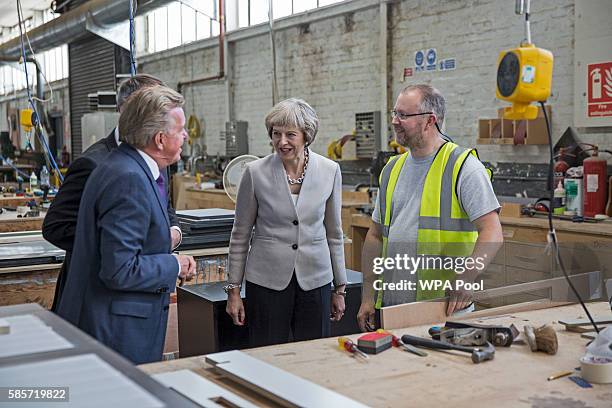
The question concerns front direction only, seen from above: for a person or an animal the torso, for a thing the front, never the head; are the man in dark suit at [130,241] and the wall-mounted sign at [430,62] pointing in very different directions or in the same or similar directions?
very different directions

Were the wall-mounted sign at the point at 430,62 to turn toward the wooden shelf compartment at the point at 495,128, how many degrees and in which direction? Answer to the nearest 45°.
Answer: approximately 90° to its left

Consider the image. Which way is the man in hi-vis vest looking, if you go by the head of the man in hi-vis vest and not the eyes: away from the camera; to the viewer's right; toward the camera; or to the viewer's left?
to the viewer's left

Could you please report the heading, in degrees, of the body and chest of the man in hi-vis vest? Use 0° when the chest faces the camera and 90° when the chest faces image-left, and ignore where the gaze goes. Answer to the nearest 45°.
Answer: approximately 45°

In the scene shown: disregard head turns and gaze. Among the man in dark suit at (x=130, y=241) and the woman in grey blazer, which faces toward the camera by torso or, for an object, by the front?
the woman in grey blazer

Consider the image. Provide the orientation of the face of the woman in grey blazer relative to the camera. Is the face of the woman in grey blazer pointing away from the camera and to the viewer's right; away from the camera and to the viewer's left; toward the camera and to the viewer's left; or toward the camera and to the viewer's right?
toward the camera and to the viewer's left

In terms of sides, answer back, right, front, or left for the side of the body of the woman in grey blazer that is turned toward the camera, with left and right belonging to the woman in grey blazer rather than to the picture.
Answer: front

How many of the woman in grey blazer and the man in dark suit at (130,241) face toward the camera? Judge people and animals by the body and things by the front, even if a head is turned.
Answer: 1

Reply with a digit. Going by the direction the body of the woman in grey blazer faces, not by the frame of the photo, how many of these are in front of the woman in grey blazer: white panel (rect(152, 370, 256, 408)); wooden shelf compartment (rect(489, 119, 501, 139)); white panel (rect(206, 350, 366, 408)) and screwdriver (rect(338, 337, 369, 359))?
3

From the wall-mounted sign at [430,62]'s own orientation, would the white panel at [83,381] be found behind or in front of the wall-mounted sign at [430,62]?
in front

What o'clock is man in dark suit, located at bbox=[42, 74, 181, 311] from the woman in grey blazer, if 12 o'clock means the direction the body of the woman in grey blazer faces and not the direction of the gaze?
The man in dark suit is roughly at 2 o'clock from the woman in grey blazer.

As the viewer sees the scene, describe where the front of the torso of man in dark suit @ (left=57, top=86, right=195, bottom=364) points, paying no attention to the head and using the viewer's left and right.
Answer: facing to the right of the viewer

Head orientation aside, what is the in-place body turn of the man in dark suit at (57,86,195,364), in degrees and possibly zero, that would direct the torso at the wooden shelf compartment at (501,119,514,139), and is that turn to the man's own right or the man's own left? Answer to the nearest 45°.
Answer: approximately 45° to the man's own left

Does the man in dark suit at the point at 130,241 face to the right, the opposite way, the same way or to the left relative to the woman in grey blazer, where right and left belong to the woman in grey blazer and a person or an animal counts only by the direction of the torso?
to the left

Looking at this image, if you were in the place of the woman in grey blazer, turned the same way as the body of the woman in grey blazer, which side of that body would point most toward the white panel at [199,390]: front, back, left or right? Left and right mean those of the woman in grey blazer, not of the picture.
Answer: front

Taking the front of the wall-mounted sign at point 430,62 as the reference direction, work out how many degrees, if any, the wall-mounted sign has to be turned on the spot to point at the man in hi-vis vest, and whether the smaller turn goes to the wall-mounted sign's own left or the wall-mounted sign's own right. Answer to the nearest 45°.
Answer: approximately 45° to the wall-mounted sign's own left

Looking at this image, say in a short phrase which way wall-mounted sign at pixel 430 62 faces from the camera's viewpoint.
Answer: facing the viewer and to the left of the viewer

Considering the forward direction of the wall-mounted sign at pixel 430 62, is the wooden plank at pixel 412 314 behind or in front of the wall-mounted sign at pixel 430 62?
in front
